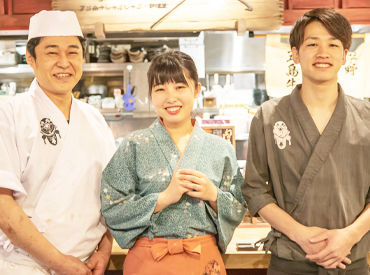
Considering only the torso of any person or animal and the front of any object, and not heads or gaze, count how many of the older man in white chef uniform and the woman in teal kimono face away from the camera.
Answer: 0

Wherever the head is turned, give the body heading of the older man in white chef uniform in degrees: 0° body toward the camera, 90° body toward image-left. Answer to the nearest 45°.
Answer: approximately 315°

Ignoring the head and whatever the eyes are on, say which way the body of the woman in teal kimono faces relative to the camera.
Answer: toward the camera
